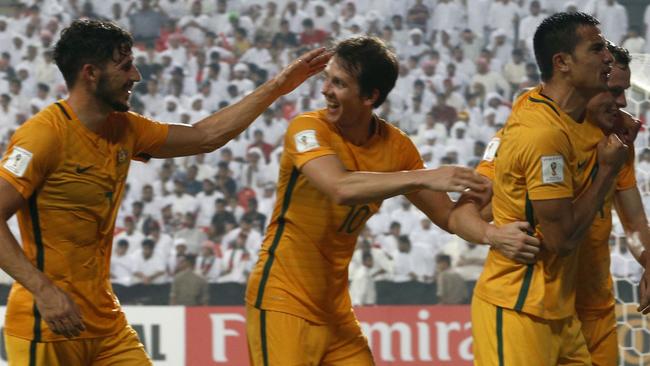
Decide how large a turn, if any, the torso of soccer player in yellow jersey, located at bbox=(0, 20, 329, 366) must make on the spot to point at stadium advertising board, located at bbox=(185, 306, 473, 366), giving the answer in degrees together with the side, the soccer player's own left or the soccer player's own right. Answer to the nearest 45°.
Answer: approximately 90° to the soccer player's own left

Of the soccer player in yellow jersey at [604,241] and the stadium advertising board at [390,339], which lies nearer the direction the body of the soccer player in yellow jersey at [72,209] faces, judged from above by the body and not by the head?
the soccer player in yellow jersey

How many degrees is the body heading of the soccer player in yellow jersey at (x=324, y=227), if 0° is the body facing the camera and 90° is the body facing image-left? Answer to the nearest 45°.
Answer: approximately 315°

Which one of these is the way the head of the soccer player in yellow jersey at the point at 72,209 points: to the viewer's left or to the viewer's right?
to the viewer's right

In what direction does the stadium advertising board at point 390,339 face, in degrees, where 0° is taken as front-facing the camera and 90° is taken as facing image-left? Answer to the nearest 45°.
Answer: approximately 0°

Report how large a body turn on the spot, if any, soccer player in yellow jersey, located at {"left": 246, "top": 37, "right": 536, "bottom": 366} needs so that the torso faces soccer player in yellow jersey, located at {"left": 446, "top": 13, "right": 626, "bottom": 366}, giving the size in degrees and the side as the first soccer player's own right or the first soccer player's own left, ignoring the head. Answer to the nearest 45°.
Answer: approximately 45° to the first soccer player's own left

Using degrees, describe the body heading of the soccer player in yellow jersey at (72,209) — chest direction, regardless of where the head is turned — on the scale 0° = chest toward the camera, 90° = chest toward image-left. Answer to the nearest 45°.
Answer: approximately 315°

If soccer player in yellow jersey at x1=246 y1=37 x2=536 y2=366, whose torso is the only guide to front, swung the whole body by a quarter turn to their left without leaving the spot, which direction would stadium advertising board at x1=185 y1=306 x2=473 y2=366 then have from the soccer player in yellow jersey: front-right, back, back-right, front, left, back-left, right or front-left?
front-left
